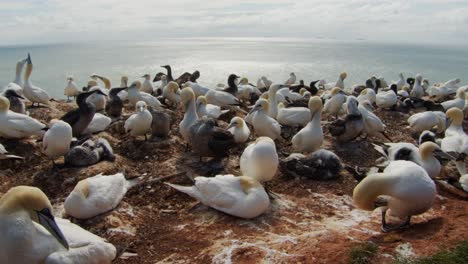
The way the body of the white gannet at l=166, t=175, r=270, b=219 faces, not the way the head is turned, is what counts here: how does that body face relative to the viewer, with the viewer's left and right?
facing to the right of the viewer

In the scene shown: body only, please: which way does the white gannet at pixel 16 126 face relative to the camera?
to the viewer's left

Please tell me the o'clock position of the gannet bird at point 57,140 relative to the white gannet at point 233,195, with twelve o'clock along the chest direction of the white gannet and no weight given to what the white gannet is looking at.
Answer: The gannet bird is roughly at 7 o'clock from the white gannet.

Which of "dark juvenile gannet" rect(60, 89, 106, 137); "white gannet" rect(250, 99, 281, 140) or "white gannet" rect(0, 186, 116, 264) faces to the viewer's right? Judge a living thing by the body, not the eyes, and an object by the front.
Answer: the dark juvenile gannet

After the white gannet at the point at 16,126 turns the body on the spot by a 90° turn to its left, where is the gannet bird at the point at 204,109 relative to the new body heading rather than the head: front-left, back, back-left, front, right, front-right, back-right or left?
left

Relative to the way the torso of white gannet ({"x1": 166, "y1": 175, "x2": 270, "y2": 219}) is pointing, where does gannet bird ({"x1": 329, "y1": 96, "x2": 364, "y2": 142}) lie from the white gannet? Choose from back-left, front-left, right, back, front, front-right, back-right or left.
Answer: front-left
